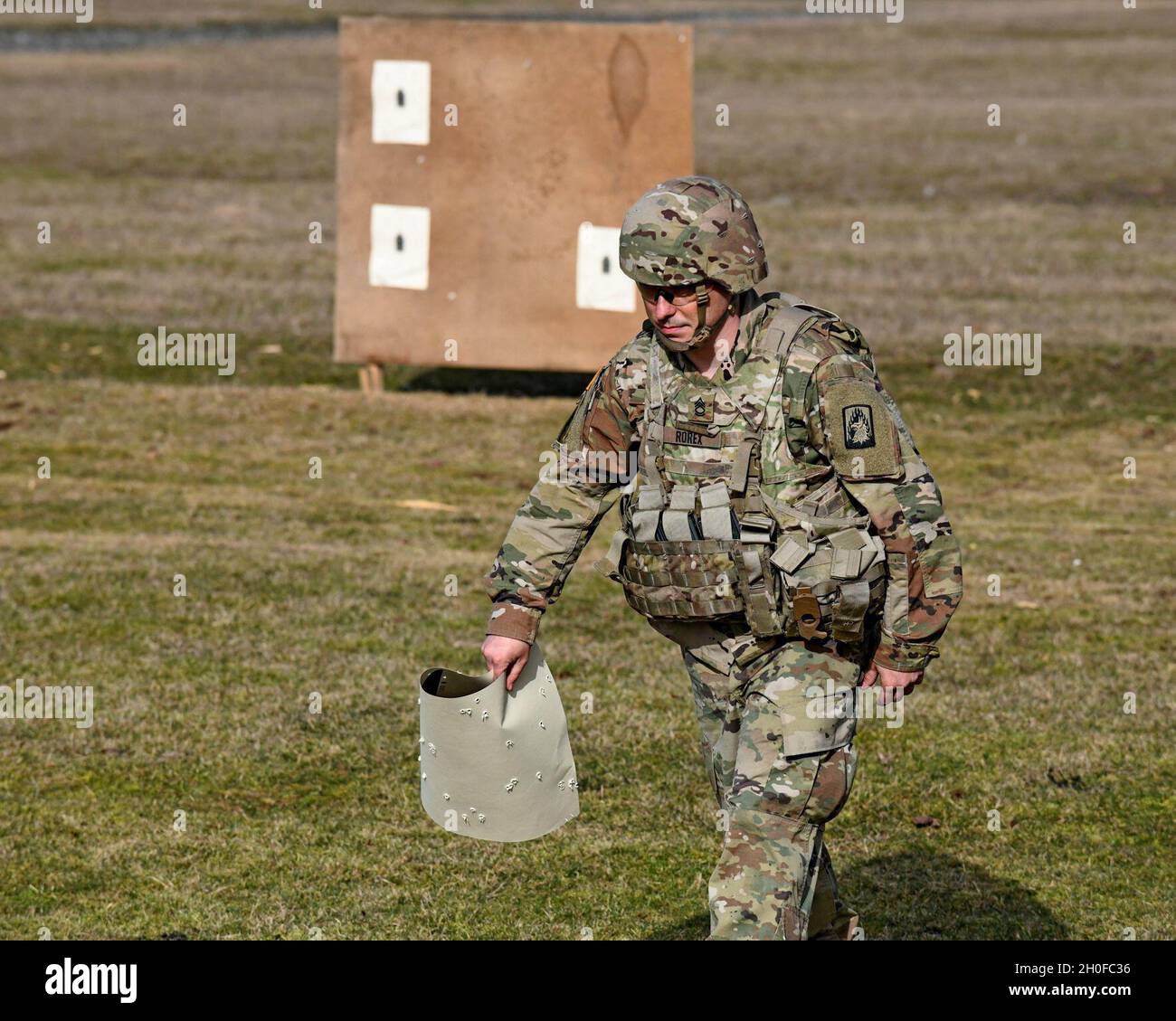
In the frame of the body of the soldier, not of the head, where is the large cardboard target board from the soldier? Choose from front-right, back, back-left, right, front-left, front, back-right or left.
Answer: back-right

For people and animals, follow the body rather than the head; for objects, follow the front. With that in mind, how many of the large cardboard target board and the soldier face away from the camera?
0

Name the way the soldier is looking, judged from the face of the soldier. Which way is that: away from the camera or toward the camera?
toward the camera

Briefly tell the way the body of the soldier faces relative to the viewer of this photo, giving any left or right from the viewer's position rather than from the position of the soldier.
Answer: facing the viewer and to the left of the viewer

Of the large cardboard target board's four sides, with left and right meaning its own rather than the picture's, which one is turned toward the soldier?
front

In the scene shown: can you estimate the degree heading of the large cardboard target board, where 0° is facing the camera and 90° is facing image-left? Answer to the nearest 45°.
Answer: approximately 0°
